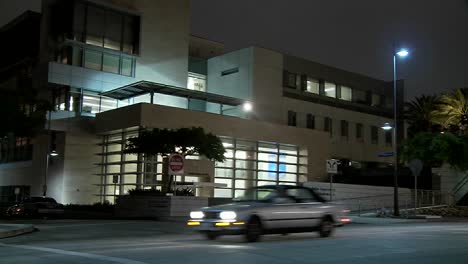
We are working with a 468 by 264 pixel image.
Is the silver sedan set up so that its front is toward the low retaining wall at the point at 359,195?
no

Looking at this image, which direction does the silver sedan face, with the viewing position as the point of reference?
facing the viewer and to the left of the viewer

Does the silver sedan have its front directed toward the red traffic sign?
no

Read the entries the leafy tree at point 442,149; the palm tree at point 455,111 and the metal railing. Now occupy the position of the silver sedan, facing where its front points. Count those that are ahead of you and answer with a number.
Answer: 0

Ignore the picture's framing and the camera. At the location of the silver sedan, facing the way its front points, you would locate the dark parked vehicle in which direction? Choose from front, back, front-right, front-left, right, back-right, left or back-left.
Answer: right

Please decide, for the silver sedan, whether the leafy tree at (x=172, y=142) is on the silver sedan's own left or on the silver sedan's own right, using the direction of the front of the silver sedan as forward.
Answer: on the silver sedan's own right

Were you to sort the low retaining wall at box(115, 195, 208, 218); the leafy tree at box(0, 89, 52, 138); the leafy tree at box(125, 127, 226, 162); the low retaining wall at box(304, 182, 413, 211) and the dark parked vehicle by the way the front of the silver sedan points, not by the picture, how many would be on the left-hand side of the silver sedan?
0

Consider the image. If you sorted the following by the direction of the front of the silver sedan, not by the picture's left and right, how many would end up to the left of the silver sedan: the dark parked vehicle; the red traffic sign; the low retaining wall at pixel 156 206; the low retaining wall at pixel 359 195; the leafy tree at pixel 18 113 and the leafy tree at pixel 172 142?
0

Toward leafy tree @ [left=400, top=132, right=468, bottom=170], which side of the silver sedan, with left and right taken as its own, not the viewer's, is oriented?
back

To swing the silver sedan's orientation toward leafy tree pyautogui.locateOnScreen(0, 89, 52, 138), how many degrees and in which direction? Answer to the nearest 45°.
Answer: approximately 90° to its right
